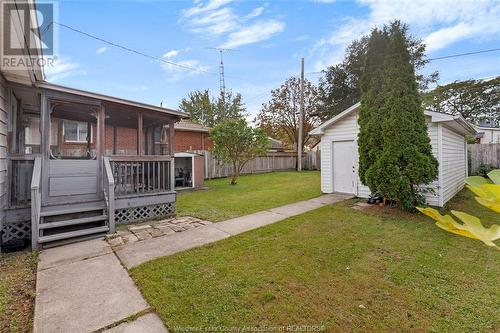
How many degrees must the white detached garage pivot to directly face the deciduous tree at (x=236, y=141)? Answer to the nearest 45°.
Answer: approximately 45° to its right

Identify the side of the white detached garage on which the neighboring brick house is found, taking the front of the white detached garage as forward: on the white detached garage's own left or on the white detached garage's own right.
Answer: on the white detached garage's own right

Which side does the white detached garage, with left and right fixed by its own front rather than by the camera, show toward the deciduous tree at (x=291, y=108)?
right

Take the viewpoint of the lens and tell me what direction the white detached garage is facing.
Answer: facing the viewer and to the left of the viewer

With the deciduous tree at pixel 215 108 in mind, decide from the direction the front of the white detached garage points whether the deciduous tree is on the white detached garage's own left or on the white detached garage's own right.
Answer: on the white detached garage's own right
